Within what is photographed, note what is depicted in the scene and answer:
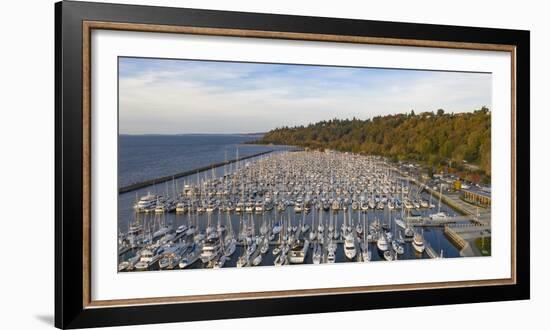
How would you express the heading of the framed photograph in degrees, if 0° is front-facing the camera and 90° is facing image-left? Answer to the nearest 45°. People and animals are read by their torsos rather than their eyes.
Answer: approximately 315°
